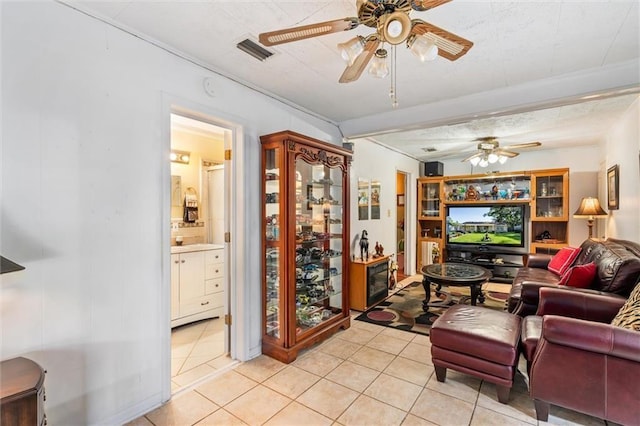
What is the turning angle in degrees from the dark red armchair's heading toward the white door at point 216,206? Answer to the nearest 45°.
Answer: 0° — it already faces it

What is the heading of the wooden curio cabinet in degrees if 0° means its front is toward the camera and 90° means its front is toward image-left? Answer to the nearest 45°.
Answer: approximately 315°

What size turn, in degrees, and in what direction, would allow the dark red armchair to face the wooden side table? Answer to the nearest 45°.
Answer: approximately 45° to its left

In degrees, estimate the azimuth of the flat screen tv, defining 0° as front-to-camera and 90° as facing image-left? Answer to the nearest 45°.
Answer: approximately 0°

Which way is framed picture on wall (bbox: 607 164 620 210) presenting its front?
to the viewer's left
